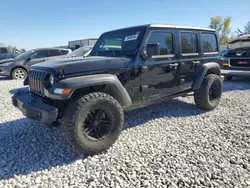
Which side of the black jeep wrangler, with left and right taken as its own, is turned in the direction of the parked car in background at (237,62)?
back

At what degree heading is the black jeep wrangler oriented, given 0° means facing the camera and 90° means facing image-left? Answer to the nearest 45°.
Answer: approximately 45°

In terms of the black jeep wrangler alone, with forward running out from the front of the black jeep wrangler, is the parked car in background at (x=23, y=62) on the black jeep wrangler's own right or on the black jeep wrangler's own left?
on the black jeep wrangler's own right

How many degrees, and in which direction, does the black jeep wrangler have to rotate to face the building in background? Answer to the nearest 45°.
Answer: approximately 135° to its right
